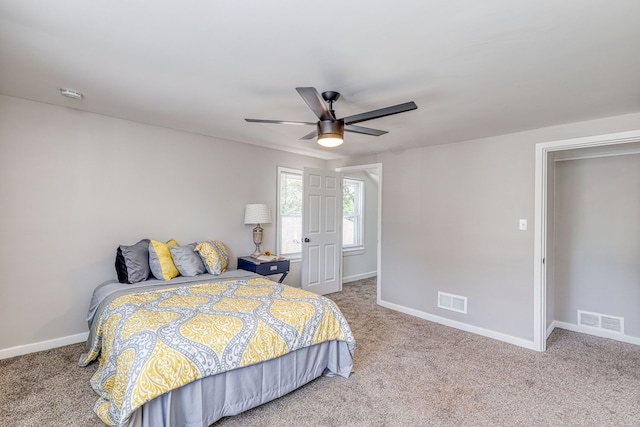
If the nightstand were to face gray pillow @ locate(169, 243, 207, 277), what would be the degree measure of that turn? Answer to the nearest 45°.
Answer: approximately 90° to its right

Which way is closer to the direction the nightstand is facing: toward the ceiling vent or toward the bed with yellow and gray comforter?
the bed with yellow and gray comforter

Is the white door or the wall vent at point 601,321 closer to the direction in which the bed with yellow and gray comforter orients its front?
the wall vent

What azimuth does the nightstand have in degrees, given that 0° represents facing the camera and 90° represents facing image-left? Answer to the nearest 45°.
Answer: approximately 315°

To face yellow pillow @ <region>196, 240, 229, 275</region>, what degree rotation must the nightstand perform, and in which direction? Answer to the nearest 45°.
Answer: approximately 90° to its right

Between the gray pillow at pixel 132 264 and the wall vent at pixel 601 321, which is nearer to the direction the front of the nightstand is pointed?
the wall vent

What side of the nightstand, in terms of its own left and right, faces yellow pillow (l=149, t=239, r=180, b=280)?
right

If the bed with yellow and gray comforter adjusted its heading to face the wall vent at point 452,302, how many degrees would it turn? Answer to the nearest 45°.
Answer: approximately 45° to its left

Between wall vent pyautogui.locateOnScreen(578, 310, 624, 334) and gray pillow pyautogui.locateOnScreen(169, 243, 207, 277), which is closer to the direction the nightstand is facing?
the wall vent

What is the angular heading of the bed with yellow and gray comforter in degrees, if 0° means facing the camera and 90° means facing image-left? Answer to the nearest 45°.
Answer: approximately 315°

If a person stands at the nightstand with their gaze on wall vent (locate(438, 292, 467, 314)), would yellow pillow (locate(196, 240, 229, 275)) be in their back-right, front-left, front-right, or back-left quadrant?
back-right
